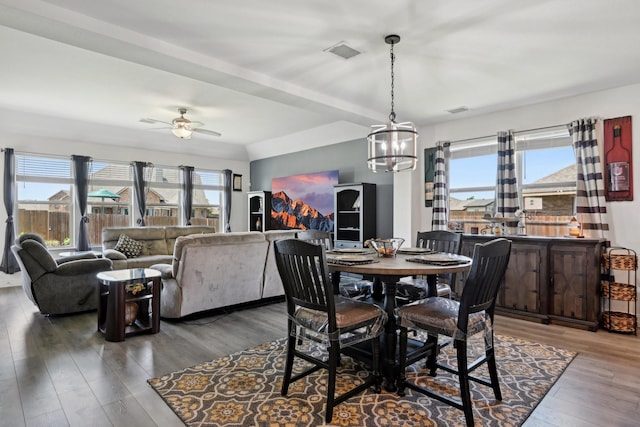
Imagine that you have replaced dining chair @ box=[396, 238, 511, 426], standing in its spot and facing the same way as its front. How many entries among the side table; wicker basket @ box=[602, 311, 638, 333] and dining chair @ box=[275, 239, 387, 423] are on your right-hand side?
1

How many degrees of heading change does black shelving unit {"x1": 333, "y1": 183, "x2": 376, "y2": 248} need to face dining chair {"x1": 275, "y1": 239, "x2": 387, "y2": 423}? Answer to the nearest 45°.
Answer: approximately 45° to its left

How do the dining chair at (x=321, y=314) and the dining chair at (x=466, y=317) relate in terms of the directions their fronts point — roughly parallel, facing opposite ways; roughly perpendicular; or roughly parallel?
roughly perpendicular

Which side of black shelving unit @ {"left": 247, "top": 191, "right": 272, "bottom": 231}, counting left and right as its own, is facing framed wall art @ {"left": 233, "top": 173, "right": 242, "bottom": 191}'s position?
right

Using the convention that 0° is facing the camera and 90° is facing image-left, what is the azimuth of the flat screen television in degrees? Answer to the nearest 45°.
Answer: approximately 45°

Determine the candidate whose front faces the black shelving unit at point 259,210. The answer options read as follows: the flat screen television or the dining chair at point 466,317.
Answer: the dining chair

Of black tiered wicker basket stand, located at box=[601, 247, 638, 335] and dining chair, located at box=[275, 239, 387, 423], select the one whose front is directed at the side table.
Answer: the black tiered wicker basket stand

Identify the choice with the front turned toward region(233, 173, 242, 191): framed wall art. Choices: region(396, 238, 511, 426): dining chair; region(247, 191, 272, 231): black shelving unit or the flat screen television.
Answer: the dining chair

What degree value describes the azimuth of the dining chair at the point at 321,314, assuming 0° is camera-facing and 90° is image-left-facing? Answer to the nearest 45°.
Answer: approximately 225°

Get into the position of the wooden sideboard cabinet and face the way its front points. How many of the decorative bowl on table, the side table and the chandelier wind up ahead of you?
3

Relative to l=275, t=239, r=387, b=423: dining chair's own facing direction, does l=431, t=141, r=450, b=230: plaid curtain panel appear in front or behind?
in front

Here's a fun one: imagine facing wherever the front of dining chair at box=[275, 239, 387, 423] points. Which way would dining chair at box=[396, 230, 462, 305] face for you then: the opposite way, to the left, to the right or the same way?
the opposite way

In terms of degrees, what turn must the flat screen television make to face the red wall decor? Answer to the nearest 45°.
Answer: approximately 90° to its left

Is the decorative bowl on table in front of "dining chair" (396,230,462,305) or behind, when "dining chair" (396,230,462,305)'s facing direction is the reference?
in front
